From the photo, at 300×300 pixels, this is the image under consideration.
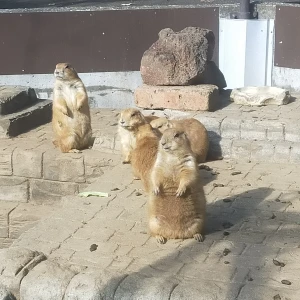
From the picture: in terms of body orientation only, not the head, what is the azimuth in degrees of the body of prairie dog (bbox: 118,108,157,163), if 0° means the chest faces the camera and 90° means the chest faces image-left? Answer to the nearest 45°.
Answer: approximately 45°

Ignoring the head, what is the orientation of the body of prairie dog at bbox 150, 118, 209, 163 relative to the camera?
to the viewer's left

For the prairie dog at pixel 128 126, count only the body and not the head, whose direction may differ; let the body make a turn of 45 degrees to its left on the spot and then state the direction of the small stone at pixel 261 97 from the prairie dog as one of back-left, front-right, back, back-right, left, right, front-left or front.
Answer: back-left

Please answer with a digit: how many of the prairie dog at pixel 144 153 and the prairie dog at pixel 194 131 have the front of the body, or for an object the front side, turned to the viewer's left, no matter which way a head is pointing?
1

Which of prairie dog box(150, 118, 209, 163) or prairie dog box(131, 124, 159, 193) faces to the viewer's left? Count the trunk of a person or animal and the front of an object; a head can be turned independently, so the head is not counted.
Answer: prairie dog box(150, 118, 209, 163)

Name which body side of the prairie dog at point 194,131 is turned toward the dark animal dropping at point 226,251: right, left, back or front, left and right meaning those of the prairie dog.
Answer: left

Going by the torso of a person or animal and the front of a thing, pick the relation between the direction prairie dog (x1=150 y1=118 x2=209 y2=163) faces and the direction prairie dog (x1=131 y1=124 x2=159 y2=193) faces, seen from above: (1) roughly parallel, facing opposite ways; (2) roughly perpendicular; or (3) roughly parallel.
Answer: roughly perpendicular

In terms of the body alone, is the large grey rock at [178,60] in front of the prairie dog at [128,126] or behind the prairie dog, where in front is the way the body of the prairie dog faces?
behind
